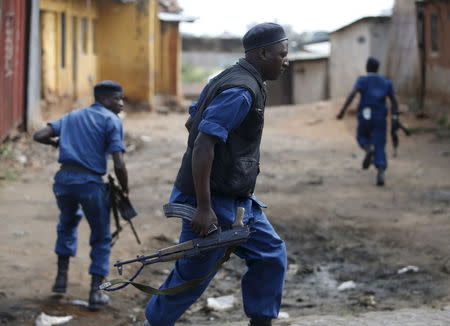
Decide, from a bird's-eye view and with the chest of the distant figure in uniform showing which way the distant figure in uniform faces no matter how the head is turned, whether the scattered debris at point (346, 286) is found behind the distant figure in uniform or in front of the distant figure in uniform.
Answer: behind

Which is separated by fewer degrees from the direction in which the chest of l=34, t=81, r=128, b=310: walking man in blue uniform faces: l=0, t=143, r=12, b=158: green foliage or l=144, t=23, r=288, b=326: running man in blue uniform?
the green foliage

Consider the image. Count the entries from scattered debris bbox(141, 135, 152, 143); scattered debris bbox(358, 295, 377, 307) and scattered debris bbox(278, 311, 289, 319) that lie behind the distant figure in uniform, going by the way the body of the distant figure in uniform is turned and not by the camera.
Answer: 2

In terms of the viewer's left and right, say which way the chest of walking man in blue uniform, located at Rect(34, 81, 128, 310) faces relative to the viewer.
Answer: facing away from the viewer and to the right of the viewer

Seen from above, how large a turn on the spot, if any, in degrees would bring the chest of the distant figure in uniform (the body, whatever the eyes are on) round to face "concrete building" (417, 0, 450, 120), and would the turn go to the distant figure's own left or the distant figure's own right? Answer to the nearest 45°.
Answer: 0° — they already face it

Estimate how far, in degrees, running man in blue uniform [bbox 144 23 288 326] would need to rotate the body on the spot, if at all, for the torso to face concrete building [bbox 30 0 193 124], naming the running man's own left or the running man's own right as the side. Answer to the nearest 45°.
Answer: approximately 90° to the running man's own left

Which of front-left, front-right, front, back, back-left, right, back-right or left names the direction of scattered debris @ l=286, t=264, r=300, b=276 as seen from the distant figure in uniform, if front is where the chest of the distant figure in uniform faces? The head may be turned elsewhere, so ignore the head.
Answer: back

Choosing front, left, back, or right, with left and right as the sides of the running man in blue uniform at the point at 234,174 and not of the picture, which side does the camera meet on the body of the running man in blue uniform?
right

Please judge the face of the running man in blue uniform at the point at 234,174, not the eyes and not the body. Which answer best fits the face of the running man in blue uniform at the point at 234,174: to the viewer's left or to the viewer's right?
to the viewer's right

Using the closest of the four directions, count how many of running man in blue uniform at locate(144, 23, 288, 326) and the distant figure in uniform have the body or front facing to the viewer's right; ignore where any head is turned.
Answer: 1

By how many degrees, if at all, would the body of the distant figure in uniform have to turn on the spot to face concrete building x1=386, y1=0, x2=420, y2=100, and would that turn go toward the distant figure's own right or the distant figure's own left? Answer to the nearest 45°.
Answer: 0° — they already face it

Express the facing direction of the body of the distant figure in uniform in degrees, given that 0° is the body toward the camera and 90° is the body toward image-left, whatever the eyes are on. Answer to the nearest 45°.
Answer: approximately 180°

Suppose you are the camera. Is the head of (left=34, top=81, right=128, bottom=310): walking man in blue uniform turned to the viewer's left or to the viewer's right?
to the viewer's right
